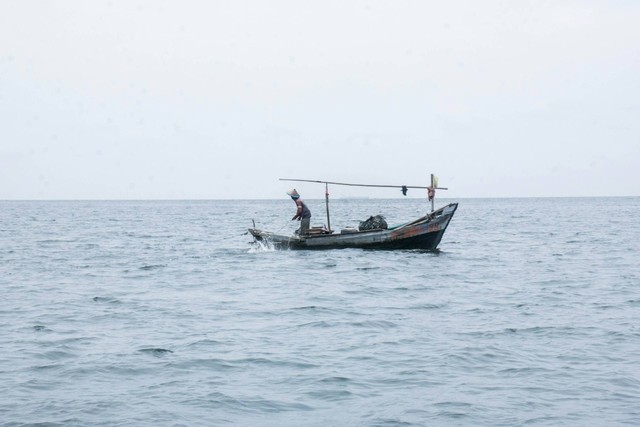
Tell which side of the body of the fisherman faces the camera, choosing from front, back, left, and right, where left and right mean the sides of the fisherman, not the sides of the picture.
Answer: left

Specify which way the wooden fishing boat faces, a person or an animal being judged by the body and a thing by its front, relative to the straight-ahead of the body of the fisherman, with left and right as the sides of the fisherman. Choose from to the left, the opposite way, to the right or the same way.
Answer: the opposite way

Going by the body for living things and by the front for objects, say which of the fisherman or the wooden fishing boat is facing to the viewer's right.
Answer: the wooden fishing boat

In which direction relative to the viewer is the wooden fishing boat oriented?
to the viewer's right
